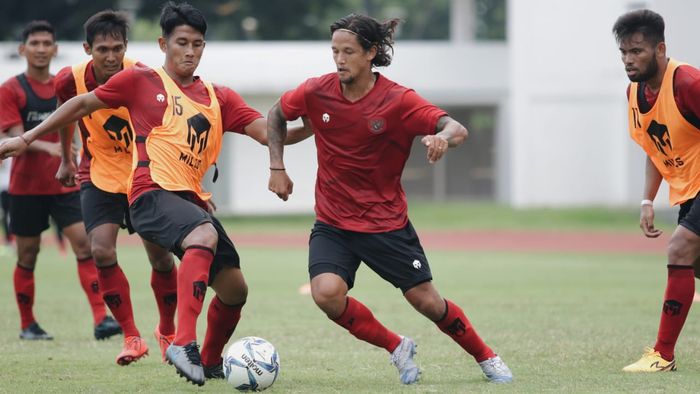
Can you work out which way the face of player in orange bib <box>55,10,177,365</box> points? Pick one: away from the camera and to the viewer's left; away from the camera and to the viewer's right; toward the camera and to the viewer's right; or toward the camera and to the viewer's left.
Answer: toward the camera and to the viewer's right

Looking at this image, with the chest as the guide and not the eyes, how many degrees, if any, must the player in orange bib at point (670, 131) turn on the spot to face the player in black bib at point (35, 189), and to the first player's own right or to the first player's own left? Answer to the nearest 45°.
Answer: approximately 45° to the first player's own right

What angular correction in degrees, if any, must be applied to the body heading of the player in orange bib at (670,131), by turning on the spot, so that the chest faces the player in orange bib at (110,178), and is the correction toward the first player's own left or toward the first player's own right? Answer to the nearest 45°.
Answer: approximately 45° to the first player's own right

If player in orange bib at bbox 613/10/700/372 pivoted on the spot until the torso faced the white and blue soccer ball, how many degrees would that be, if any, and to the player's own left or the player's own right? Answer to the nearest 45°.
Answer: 0° — they already face it

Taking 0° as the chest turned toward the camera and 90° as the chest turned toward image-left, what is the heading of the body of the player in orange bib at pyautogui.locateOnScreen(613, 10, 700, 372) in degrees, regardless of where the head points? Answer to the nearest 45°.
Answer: approximately 45°
